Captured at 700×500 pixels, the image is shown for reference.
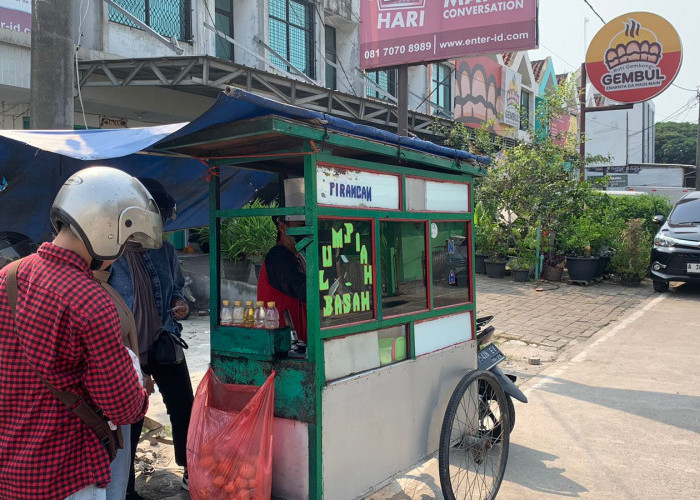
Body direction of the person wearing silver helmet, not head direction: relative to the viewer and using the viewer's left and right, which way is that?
facing away from the viewer and to the right of the viewer

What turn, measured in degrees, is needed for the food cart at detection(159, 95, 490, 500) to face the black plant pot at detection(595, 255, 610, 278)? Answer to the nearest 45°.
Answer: approximately 90° to its left

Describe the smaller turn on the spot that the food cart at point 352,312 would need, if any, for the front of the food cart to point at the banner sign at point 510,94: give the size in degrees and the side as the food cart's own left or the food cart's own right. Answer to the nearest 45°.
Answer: approximately 135° to the food cart's own left

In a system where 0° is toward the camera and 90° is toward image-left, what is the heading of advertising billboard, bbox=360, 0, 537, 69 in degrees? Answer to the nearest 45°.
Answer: approximately 45°

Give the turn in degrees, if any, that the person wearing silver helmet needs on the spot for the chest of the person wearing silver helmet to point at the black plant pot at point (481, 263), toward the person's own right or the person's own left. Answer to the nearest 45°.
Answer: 0° — they already face it

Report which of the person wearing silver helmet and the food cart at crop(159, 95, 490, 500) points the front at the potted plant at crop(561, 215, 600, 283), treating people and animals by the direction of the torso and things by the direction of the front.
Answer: the person wearing silver helmet

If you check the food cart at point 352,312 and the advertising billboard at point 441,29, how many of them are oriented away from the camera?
0

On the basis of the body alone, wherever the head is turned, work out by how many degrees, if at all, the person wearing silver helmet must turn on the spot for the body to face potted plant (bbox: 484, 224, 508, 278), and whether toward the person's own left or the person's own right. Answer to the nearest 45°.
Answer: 0° — they already face it

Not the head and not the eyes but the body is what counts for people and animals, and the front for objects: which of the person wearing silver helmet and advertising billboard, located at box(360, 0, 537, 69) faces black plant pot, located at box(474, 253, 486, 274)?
the person wearing silver helmet

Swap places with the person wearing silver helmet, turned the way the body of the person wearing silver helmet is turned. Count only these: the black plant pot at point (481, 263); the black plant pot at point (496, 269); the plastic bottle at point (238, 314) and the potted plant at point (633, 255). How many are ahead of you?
4

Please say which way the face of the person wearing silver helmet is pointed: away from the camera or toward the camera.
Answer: away from the camera
